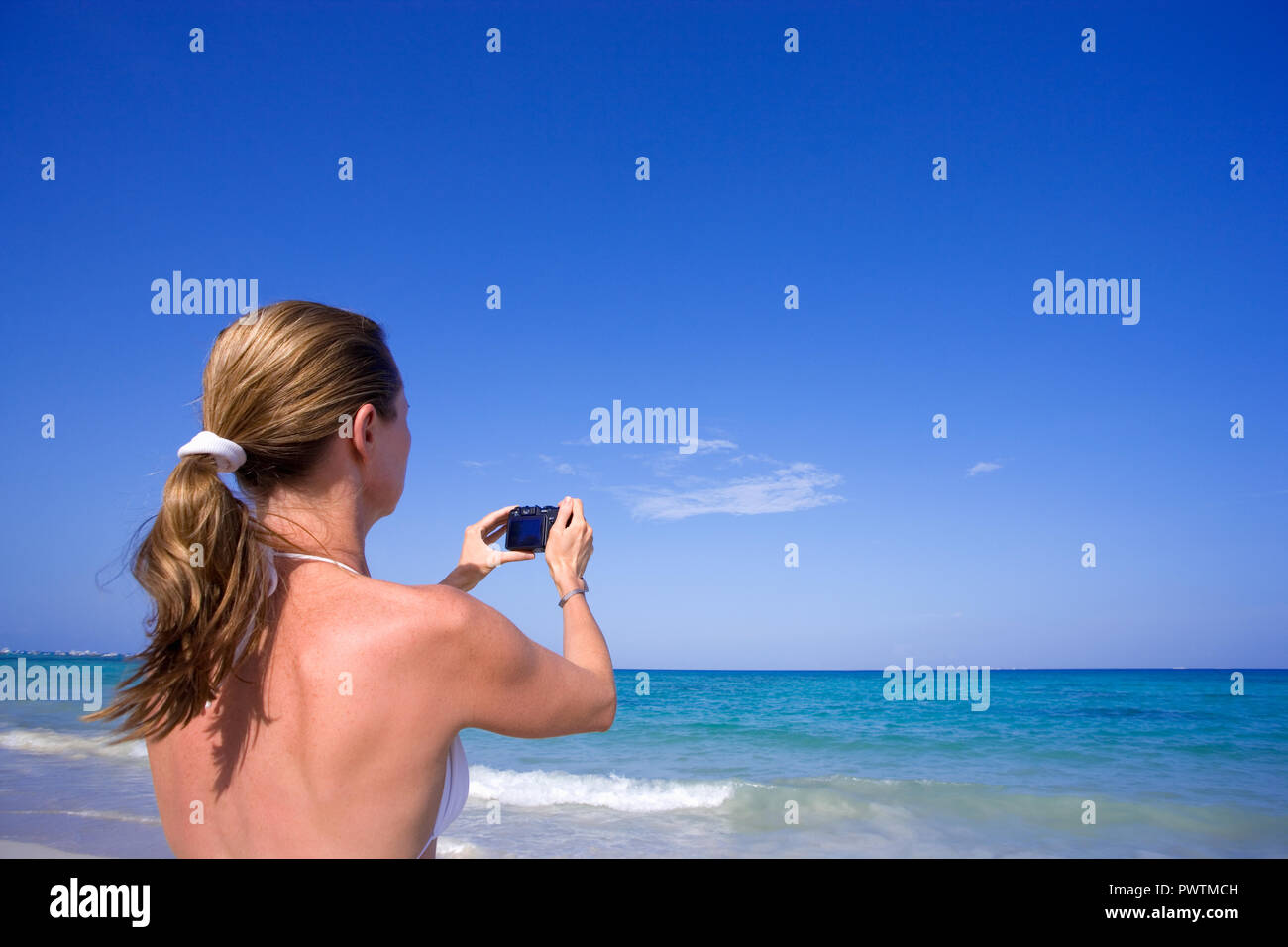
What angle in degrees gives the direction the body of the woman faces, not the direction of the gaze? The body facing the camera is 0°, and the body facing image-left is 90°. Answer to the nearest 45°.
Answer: approximately 225°

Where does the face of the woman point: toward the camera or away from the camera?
away from the camera
